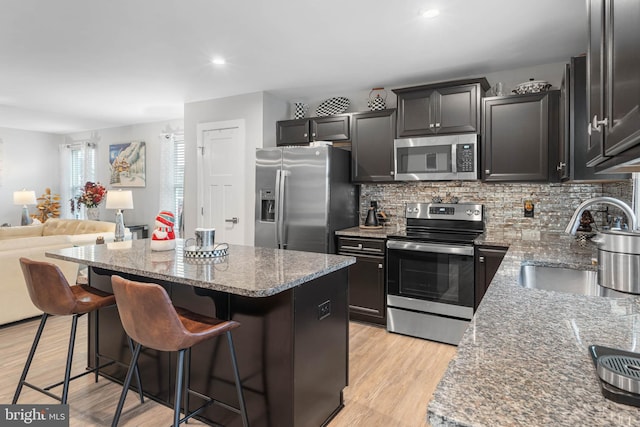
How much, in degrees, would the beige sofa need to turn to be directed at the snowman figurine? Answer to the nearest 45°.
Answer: approximately 180°

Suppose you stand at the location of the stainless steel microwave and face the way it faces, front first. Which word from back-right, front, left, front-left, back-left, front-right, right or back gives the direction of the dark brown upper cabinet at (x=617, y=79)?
front

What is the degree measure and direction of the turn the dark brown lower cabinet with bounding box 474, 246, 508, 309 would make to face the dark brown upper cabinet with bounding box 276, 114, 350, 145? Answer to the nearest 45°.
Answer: approximately 90° to its right

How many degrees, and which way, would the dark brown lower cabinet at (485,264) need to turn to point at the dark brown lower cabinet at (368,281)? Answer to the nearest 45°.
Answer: approximately 90° to its right

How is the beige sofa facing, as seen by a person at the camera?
facing away from the viewer and to the left of the viewer

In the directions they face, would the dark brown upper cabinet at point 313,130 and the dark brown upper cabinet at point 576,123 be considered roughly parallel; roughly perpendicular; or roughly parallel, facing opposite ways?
roughly perpendicular

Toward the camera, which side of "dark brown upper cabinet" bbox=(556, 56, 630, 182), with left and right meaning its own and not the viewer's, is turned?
left

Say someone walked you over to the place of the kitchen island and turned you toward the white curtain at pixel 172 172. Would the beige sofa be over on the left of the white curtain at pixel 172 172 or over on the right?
left

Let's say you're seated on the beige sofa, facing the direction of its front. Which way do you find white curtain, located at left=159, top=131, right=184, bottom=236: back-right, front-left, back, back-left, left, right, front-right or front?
right

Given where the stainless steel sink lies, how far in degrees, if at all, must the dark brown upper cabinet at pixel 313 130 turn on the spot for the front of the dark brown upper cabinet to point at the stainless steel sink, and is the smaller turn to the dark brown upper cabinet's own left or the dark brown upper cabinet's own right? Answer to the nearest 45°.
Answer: approximately 90° to the dark brown upper cabinet's own left

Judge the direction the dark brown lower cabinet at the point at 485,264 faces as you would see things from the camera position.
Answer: facing the viewer

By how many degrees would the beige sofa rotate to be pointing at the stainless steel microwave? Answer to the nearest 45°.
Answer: approximately 180°

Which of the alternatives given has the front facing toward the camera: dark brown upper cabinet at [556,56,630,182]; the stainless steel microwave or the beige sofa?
the stainless steel microwave

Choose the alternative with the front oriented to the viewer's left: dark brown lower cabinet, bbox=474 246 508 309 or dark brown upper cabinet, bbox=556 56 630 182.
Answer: the dark brown upper cabinet

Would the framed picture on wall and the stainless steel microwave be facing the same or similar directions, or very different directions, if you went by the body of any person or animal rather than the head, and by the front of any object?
same or similar directions

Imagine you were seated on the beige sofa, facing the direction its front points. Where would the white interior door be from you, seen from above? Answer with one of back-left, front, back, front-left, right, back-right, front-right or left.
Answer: back-right
